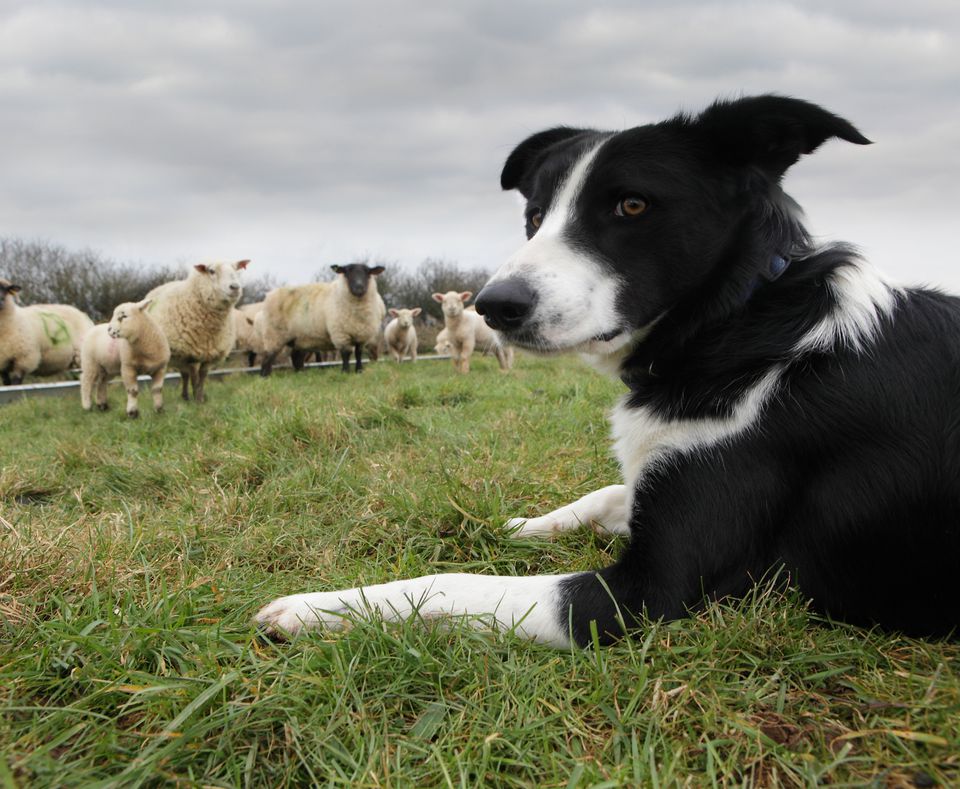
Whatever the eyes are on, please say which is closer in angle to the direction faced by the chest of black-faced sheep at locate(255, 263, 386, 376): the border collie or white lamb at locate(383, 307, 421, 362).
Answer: the border collie

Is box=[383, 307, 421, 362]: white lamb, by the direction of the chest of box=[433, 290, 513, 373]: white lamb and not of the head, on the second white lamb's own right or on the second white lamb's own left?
on the second white lamb's own right

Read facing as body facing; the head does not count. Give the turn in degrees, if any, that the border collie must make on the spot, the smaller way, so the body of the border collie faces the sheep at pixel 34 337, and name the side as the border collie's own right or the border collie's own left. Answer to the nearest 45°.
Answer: approximately 45° to the border collie's own right

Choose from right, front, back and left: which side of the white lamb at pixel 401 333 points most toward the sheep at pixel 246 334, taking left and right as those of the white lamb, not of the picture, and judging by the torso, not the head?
right

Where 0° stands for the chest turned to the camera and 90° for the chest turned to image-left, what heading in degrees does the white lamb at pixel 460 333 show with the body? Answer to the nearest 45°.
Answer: approximately 45°

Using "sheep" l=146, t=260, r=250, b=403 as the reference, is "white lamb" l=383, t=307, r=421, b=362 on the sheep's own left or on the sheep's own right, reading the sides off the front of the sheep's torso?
on the sheep's own left

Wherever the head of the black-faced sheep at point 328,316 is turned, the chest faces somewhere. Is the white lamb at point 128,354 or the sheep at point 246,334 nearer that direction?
the white lamb

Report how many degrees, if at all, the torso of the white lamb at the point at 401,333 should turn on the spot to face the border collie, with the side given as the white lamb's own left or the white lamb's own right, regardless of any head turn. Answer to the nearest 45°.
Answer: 0° — it already faces it

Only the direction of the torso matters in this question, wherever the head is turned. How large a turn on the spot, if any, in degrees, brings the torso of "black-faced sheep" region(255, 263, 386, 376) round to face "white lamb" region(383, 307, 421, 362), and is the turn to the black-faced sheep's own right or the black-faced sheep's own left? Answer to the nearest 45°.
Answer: approximately 90° to the black-faced sheep's own left

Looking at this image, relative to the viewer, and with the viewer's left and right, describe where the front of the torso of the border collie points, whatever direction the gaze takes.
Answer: facing to the left of the viewer
